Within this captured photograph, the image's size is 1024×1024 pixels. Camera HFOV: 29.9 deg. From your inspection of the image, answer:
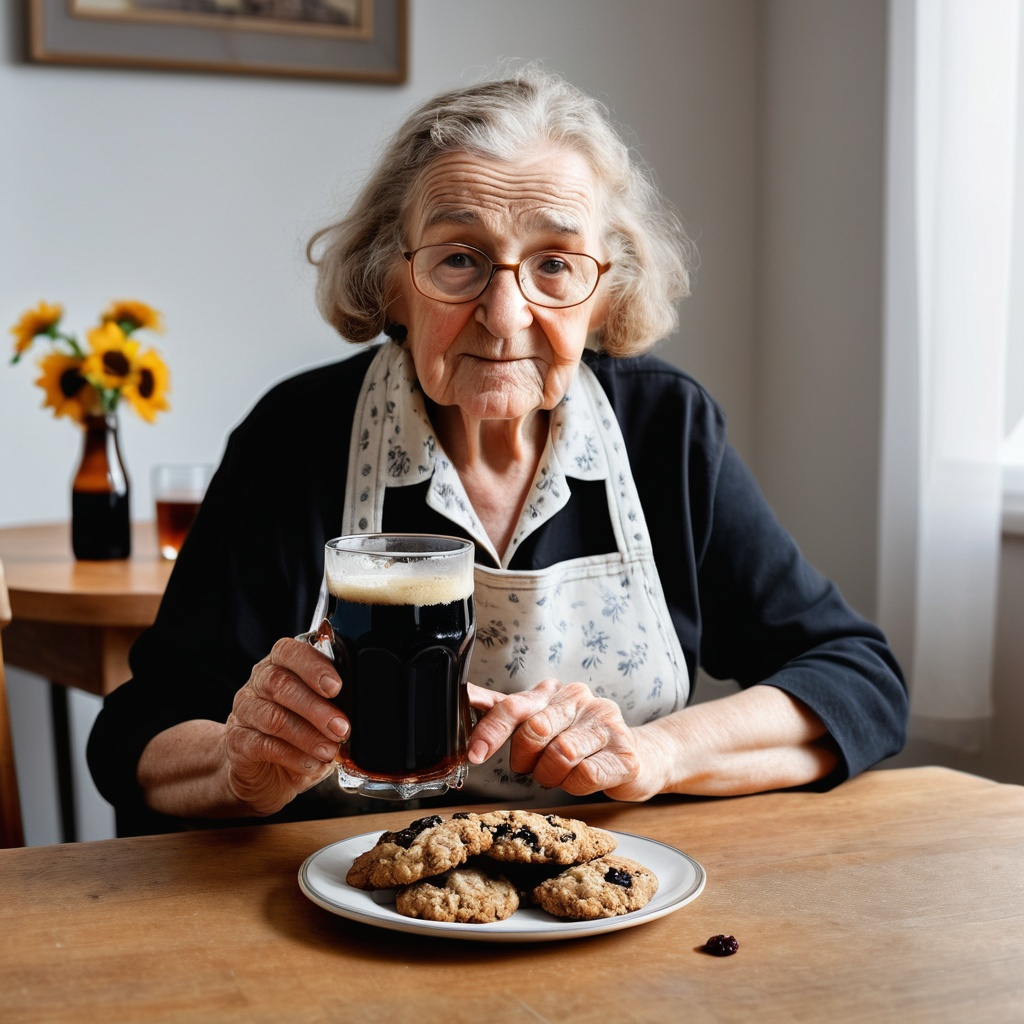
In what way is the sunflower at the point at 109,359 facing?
toward the camera

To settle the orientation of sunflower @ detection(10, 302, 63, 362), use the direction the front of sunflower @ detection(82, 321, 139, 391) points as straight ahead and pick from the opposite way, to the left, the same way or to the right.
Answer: to the right

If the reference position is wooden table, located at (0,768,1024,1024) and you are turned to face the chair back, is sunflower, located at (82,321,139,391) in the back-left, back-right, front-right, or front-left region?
front-right

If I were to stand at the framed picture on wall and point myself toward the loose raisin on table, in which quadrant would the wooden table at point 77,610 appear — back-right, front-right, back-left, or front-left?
front-right

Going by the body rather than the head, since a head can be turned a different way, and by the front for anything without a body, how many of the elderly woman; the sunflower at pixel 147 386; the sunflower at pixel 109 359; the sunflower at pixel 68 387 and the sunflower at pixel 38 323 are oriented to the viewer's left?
1

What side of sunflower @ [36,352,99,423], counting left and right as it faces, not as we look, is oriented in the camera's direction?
front

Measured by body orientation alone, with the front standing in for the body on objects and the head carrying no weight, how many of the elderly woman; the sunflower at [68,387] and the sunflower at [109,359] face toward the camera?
3

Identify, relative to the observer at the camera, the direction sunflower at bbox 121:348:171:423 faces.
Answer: facing the viewer and to the right of the viewer

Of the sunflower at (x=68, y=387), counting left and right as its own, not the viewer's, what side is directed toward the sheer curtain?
left

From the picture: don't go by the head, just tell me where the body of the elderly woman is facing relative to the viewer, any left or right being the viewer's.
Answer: facing the viewer

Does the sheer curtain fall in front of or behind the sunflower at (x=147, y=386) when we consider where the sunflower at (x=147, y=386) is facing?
in front
